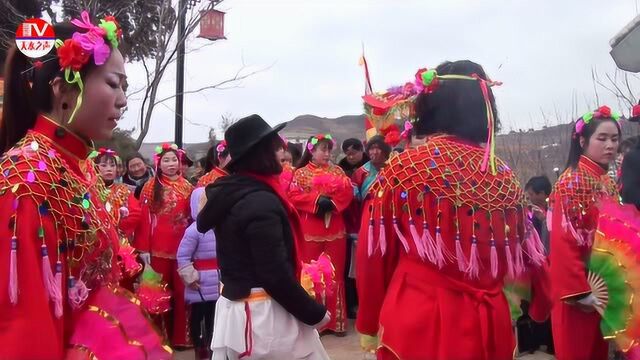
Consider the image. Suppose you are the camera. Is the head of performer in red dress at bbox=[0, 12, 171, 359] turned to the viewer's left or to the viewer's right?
to the viewer's right

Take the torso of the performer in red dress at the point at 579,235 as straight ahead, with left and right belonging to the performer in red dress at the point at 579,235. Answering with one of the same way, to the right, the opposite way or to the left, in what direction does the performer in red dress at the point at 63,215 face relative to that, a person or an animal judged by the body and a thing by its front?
to the left

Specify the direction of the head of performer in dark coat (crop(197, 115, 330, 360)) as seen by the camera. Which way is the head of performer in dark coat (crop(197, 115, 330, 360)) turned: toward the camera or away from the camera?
away from the camera

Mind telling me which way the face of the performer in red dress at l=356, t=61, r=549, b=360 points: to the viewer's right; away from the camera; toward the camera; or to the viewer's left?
away from the camera

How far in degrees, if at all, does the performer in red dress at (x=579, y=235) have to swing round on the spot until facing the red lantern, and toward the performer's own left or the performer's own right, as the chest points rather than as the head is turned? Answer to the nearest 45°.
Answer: approximately 180°

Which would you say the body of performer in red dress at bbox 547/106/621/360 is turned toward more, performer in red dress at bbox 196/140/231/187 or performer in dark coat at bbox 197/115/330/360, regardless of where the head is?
the performer in dark coat

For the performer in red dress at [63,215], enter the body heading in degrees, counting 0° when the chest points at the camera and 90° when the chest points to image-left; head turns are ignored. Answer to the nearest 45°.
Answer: approximately 270°

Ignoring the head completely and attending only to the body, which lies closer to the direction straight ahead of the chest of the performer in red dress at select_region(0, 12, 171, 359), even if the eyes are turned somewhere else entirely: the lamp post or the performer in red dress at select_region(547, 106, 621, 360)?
the performer in red dress

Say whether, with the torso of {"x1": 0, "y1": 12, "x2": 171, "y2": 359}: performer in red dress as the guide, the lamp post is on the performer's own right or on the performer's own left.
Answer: on the performer's own left
